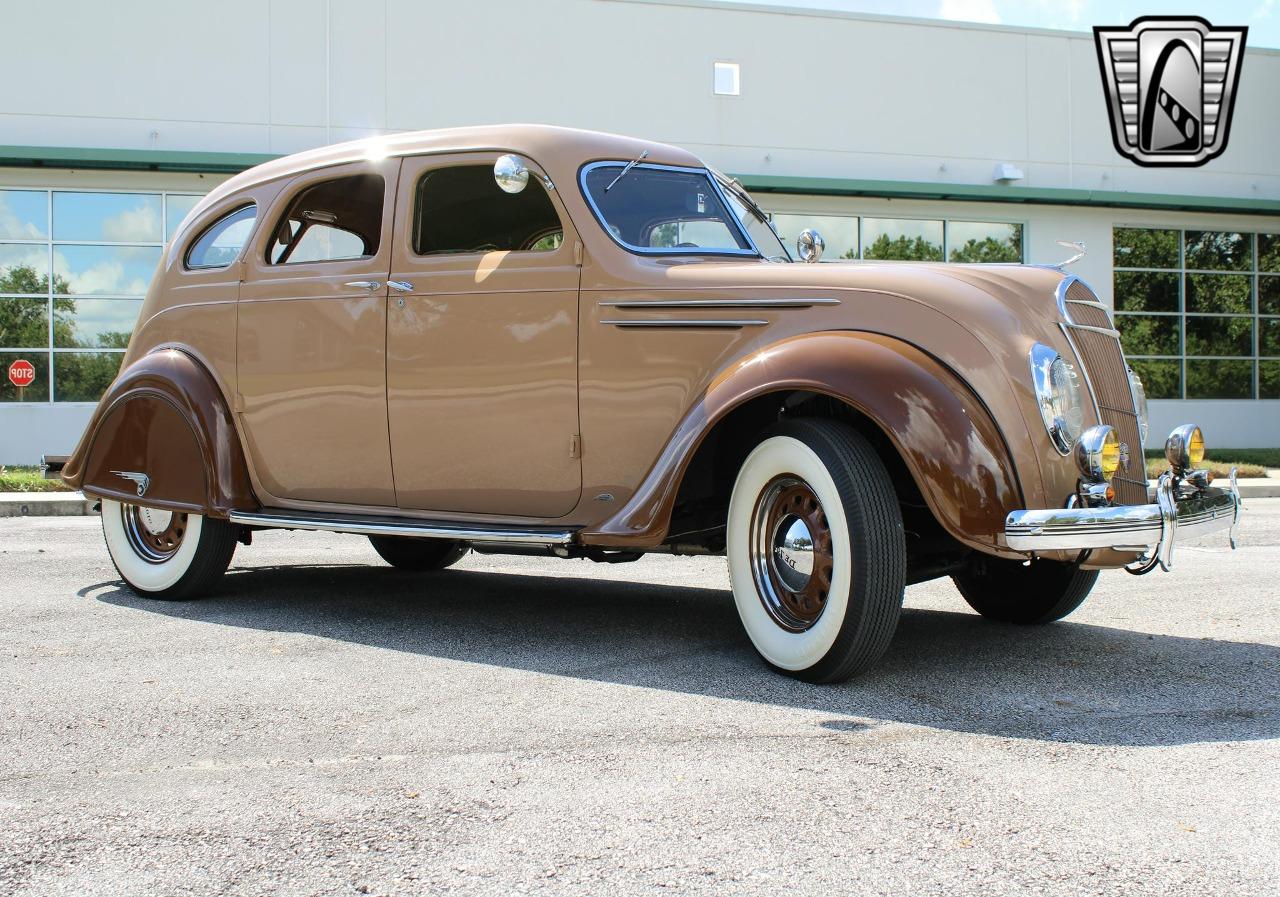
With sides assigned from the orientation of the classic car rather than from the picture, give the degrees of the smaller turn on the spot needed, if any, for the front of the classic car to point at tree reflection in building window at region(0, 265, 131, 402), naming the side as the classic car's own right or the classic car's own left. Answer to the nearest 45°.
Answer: approximately 180°

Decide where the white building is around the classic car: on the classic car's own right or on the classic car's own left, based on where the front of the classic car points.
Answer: on the classic car's own left

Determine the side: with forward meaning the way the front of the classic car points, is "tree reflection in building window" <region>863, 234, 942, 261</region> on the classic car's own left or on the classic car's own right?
on the classic car's own left

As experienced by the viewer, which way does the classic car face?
facing the viewer and to the right of the viewer

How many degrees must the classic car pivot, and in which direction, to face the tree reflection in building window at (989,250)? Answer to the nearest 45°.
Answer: approximately 135° to its left
